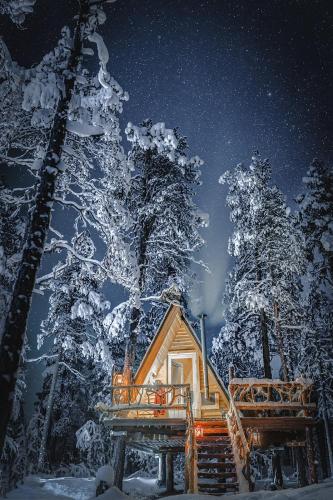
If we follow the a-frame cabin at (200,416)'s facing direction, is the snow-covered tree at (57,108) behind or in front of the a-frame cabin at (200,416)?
in front

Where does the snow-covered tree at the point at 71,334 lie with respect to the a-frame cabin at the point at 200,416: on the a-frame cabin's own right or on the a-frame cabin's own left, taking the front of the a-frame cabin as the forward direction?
on the a-frame cabin's own right
